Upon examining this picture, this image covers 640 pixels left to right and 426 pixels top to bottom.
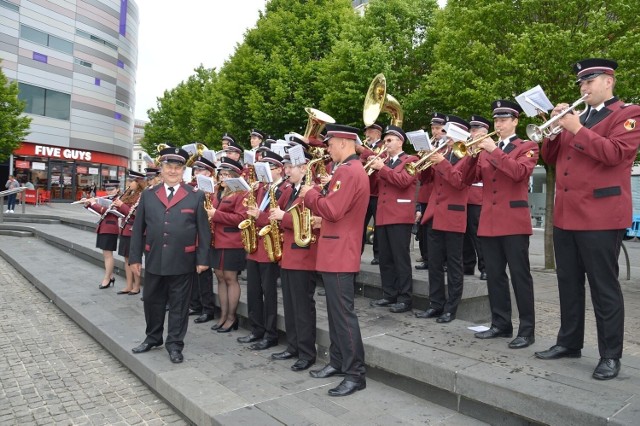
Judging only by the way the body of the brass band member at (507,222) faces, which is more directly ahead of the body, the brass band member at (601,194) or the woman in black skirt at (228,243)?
the woman in black skirt

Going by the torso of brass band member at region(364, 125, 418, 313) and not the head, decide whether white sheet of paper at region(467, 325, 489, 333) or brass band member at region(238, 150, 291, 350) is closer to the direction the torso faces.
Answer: the brass band member

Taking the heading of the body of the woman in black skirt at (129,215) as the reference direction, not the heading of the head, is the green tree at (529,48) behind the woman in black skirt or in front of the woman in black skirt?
behind

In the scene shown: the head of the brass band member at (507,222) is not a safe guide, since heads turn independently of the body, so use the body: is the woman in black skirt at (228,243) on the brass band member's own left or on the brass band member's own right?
on the brass band member's own right

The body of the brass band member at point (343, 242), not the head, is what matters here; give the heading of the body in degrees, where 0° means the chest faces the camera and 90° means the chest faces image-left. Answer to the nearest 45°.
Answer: approximately 90°

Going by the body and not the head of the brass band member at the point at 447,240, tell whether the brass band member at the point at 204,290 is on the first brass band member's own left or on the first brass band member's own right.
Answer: on the first brass band member's own right
